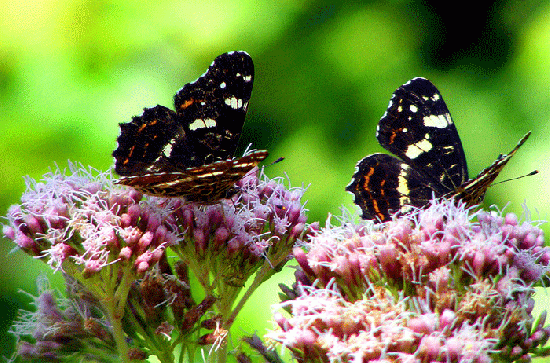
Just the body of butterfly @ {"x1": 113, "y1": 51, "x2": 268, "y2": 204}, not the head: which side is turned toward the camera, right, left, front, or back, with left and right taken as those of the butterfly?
right

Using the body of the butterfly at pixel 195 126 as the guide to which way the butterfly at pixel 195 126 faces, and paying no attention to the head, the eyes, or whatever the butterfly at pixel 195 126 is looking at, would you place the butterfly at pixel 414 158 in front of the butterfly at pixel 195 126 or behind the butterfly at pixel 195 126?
in front
